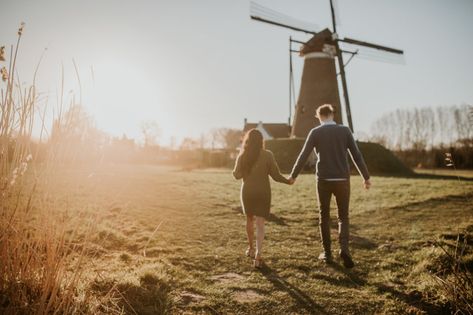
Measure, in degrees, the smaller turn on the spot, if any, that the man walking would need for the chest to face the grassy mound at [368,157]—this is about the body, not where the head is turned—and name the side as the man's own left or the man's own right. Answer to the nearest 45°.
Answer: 0° — they already face it

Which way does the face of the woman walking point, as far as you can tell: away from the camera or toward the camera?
away from the camera

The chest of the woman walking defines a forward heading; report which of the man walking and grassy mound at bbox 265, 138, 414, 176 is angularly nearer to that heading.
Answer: the grassy mound

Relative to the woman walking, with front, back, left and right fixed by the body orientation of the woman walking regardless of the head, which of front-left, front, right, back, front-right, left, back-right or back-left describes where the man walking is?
right

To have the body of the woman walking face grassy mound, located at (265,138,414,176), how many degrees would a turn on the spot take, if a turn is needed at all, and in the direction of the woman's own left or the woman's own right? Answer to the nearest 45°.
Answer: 0° — they already face it

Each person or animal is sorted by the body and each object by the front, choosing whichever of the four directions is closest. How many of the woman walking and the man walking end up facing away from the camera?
2

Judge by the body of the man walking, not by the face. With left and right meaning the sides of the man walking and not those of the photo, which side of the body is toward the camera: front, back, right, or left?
back

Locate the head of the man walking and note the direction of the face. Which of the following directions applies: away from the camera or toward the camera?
away from the camera

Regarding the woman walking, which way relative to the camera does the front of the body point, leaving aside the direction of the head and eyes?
away from the camera

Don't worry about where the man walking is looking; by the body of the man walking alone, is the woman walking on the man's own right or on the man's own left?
on the man's own left
